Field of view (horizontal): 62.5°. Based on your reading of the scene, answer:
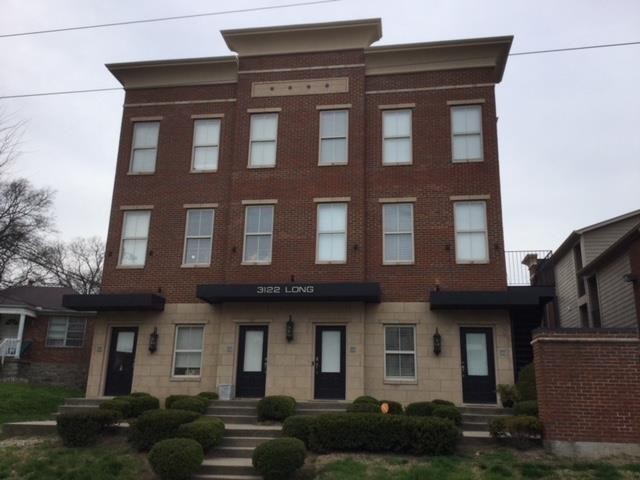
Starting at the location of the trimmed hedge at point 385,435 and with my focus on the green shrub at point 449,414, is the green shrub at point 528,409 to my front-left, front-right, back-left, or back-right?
front-right

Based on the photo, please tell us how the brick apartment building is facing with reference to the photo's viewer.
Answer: facing the viewer

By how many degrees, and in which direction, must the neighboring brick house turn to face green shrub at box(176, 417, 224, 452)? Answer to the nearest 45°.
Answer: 0° — it already faces it

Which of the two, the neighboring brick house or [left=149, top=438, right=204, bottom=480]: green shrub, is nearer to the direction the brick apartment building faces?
the green shrub

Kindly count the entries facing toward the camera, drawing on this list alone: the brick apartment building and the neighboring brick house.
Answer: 2

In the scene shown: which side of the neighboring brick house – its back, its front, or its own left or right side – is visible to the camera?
front

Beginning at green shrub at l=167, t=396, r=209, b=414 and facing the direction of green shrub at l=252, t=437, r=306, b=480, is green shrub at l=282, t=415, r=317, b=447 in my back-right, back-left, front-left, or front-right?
front-left

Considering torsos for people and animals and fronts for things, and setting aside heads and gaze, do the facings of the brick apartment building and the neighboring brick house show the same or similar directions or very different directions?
same or similar directions

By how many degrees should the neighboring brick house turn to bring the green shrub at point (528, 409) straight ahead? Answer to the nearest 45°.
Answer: approximately 45° to its left
